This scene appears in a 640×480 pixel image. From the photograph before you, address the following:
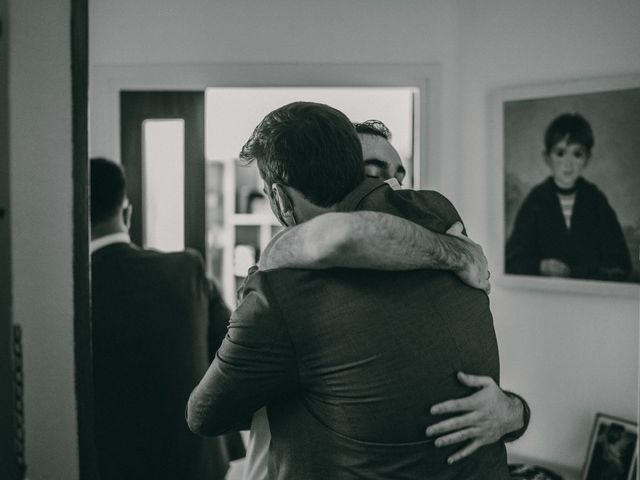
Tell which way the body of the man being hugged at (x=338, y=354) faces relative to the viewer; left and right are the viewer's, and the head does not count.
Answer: facing away from the viewer

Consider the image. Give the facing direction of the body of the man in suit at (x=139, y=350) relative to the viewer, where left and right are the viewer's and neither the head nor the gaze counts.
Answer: facing away from the viewer

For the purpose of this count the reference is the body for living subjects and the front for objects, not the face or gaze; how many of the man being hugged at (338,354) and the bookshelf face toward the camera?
1

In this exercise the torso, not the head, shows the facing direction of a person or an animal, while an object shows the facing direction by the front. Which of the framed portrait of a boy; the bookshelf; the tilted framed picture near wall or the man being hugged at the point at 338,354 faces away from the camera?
the man being hugged

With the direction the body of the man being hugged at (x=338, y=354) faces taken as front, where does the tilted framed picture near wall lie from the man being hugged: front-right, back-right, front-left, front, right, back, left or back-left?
front-right

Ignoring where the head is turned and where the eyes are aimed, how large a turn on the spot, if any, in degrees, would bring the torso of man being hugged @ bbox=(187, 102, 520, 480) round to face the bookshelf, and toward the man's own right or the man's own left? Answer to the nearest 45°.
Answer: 0° — they already face it

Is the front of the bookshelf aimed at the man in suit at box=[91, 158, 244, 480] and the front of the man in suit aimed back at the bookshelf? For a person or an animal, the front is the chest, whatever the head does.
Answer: yes

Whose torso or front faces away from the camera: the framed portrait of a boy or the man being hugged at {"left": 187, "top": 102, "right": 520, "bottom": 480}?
the man being hugged

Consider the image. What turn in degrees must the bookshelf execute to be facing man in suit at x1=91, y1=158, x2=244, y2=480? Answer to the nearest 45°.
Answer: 0° — it already faces them
